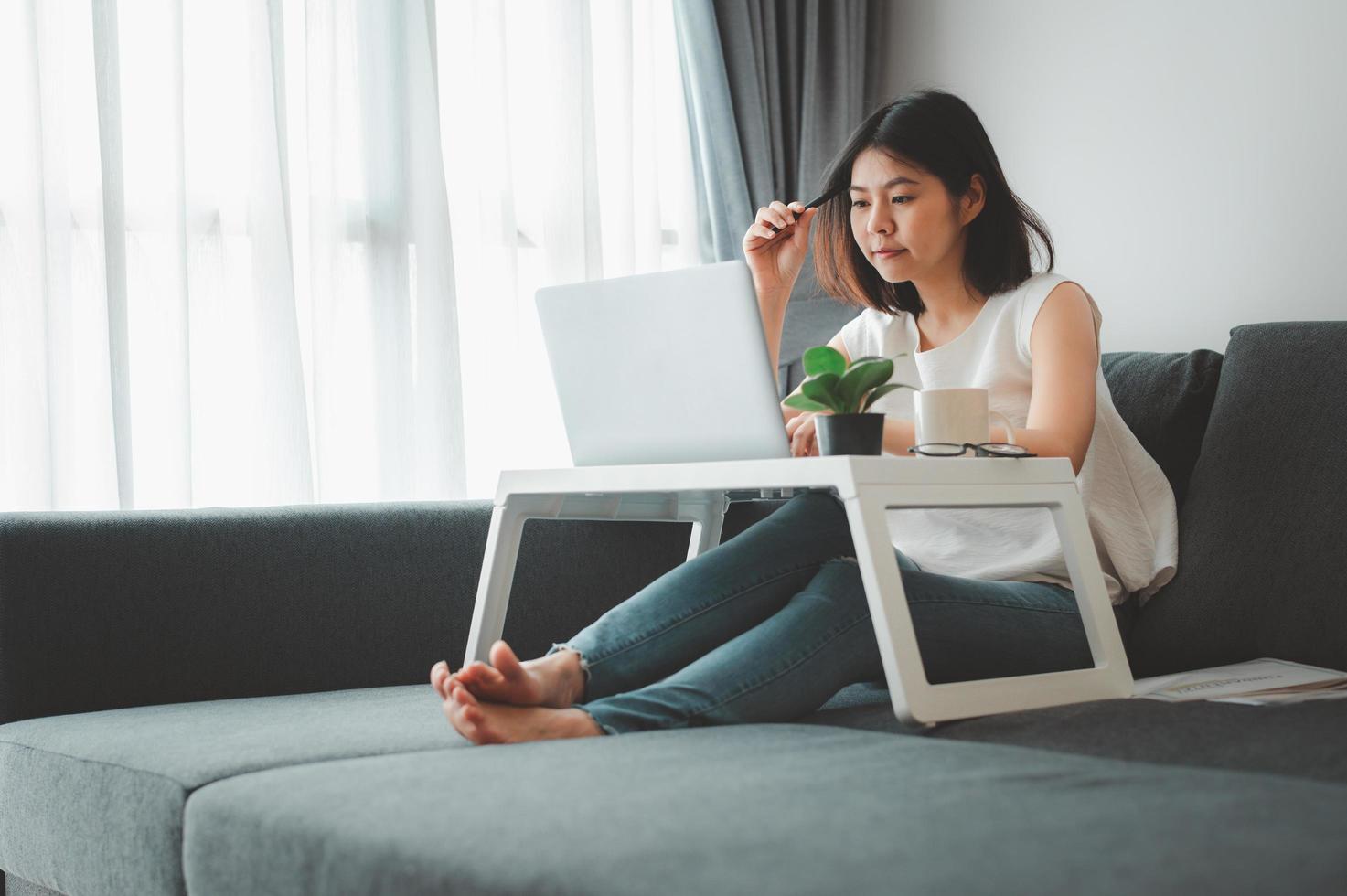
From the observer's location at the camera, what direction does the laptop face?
facing away from the viewer and to the right of the viewer

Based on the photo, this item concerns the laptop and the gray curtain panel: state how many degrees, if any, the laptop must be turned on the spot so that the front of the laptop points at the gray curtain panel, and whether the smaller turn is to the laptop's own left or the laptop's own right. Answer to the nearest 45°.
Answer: approximately 45° to the laptop's own left

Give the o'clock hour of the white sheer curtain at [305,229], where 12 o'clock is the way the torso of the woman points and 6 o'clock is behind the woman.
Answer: The white sheer curtain is roughly at 3 o'clock from the woman.

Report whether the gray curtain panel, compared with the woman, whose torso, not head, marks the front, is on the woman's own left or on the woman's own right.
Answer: on the woman's own right

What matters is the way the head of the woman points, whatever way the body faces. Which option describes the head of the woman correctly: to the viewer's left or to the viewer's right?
to the viewer's left

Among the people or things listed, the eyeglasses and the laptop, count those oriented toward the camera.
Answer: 1

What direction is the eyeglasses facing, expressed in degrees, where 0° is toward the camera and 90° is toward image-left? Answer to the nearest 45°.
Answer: approximately 0°

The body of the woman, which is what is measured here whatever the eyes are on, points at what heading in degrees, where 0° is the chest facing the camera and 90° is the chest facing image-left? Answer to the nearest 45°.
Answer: approximately 45°

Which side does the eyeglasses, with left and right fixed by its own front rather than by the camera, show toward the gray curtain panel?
back

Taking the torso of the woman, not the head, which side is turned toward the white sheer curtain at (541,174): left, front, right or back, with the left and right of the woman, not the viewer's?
right
